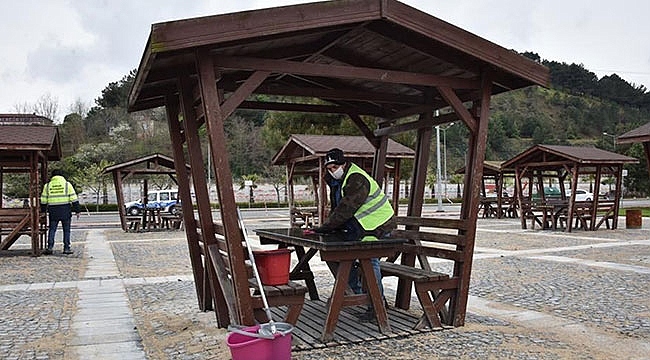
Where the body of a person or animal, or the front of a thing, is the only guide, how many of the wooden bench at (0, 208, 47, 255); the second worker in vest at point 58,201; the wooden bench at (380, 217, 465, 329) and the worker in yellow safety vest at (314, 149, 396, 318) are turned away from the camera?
1

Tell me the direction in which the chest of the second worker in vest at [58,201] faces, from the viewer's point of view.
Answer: away from the camera

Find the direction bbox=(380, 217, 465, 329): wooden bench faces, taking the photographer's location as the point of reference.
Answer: facing the viewer and to the left of the viewer

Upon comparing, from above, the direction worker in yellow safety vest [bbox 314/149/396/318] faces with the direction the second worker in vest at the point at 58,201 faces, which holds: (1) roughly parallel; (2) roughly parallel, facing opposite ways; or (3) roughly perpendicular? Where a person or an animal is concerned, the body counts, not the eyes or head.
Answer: roughly perpendicular

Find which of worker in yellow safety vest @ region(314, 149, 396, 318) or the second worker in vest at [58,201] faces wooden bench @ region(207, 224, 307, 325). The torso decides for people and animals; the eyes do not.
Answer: the worker in yellow safety vest

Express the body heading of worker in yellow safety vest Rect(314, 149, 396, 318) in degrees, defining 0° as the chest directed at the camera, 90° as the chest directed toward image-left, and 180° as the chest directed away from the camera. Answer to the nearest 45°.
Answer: approximately 45°

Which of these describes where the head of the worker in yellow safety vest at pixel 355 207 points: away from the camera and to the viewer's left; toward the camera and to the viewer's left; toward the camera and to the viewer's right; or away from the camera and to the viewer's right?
toward the camera and to the viewer's left

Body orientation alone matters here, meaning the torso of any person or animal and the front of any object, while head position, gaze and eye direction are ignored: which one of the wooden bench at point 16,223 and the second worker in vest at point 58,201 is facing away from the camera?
the second worker in vest

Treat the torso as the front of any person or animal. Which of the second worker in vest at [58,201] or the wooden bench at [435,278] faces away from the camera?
the second worker in vest

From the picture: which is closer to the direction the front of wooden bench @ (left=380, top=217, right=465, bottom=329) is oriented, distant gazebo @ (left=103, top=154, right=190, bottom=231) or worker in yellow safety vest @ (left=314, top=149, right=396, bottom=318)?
the worker in yellow safety vest

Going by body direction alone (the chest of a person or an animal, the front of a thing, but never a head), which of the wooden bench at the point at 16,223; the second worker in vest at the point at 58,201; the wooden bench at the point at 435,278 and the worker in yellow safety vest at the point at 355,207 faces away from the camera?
the second worker in vest

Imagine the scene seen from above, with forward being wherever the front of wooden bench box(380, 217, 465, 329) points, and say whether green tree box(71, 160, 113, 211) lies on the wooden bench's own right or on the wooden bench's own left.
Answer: on the wooden bench's own right
